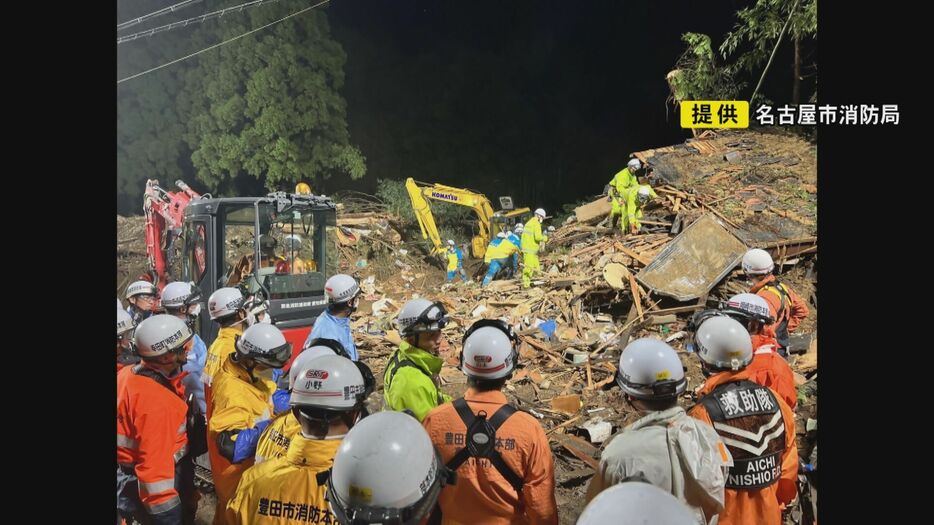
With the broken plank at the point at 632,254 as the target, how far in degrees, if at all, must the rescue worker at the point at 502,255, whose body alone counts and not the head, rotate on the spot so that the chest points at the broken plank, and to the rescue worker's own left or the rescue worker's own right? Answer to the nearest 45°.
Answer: approximately 45° to the rescue worker's own right

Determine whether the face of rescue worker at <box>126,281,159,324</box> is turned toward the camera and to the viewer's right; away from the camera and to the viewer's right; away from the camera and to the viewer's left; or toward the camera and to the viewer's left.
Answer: toward the camera and to the viewer's right

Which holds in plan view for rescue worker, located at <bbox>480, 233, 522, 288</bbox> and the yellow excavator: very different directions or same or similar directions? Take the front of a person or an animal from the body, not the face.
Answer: very different directions

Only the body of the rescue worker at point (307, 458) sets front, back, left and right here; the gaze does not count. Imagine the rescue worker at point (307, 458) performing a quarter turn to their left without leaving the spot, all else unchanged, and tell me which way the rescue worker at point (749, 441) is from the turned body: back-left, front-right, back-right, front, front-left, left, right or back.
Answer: back
